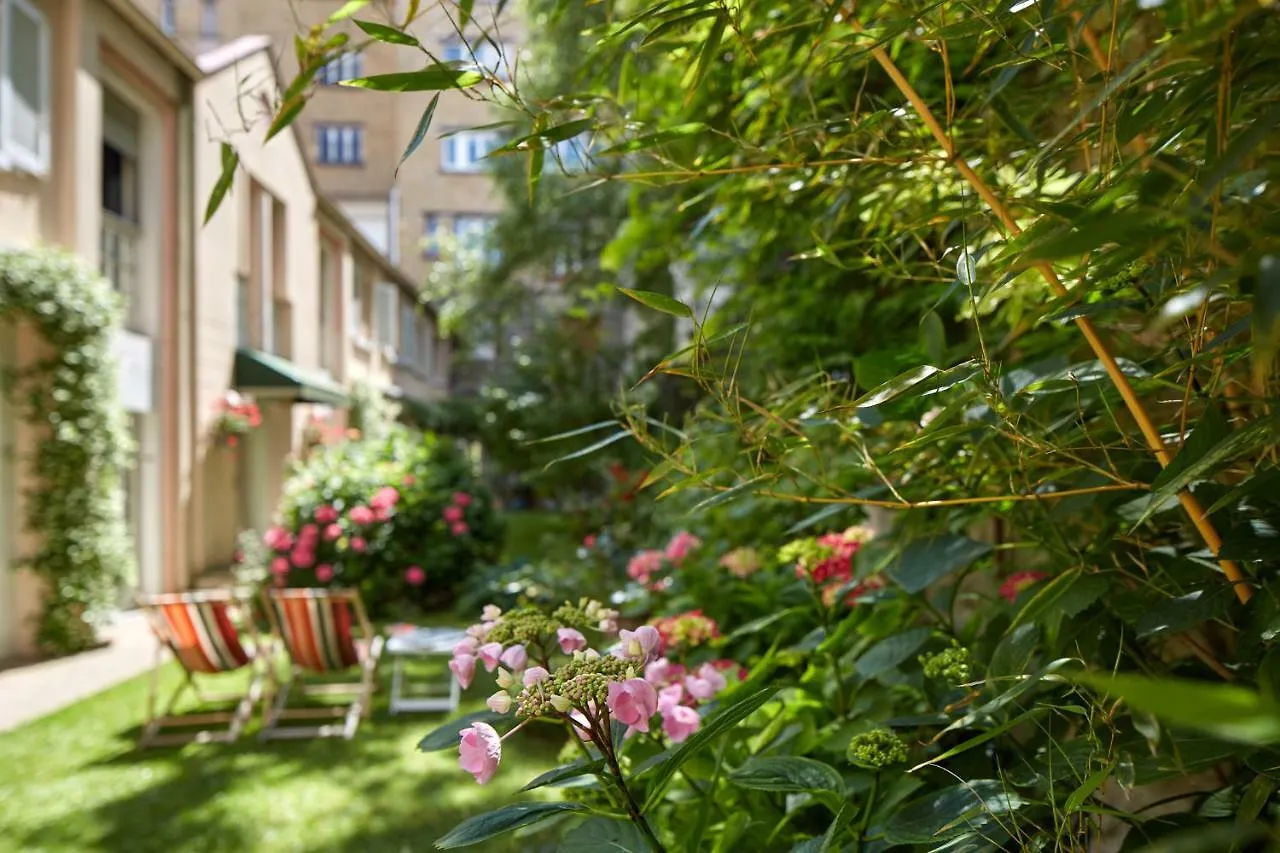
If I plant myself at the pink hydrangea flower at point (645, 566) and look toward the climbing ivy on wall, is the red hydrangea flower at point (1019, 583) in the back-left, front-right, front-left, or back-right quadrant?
back-left

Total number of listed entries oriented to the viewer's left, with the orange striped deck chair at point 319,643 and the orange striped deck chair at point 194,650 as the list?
0
